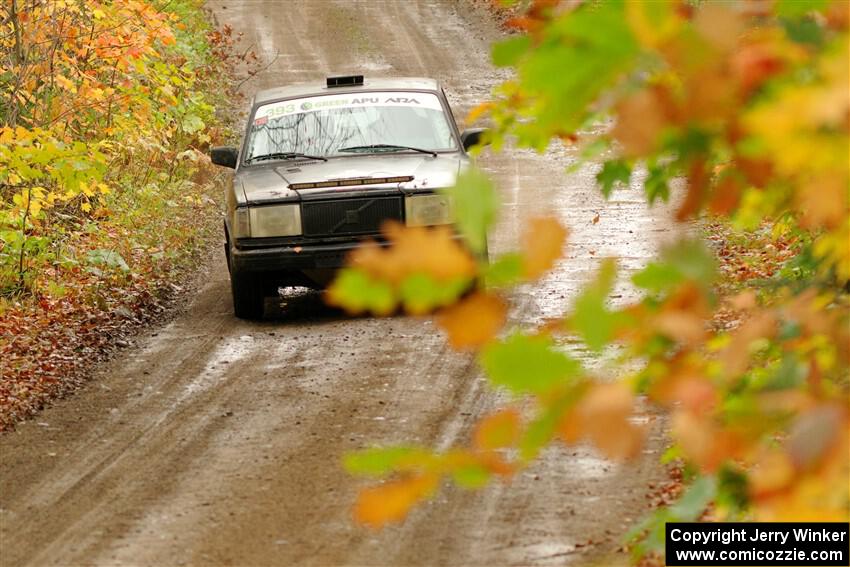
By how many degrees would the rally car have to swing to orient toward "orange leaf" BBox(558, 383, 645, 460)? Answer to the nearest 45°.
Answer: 0° — it already faces it

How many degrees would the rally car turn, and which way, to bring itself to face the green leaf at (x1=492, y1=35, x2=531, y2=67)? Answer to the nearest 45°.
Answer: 0° — it already faces it

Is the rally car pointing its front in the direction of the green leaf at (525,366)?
yes

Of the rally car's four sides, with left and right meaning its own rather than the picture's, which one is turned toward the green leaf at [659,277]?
front

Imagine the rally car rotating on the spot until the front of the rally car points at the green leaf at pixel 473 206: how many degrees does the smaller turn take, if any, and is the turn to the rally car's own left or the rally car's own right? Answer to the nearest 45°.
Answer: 0° — it already faces it

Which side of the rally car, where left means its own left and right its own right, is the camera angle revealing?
front

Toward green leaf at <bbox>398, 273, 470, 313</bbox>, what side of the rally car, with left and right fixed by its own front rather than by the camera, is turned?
front

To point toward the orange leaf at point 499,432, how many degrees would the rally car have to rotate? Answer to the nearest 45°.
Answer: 0° — it already faces it

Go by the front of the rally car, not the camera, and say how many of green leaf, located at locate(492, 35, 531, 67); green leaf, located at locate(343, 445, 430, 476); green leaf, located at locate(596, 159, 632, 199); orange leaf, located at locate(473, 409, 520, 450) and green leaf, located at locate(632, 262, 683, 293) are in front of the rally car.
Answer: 5

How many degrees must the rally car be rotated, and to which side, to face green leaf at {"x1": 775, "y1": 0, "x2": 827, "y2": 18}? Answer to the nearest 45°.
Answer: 0° — it already faces it

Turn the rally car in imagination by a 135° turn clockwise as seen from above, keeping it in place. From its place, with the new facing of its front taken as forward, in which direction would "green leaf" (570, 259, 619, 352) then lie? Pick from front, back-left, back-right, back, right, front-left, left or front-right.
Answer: back-left

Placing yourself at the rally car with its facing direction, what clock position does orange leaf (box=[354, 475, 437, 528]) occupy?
The orange leaf is roughly at 12 o'clock from the rally car.

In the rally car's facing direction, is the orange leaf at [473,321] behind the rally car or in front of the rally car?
in front
